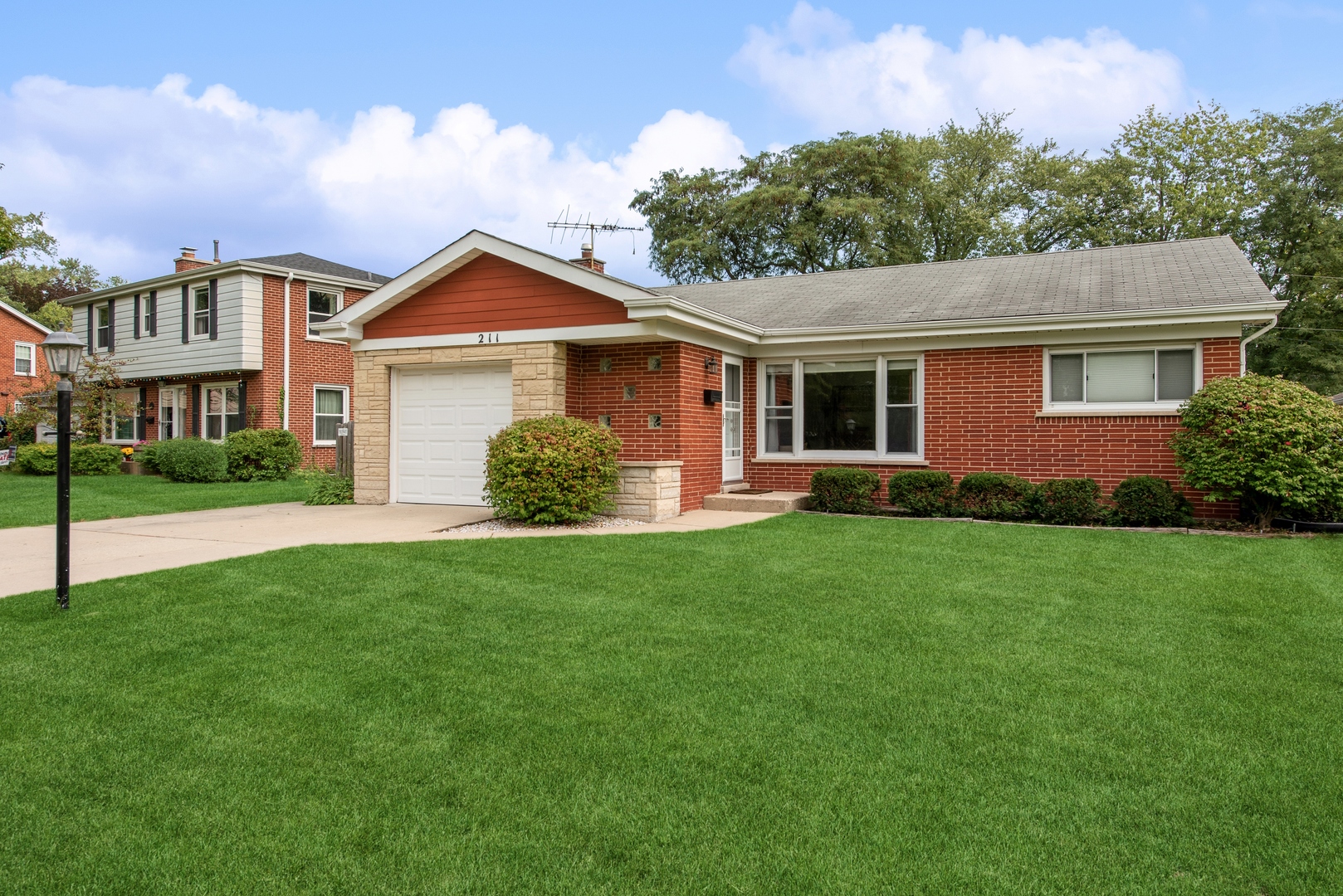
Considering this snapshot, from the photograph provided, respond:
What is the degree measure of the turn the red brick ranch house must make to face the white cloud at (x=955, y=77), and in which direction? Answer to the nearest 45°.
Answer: approximately 180°

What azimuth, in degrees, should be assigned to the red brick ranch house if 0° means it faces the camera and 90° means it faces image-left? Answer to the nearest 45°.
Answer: approximately 0°

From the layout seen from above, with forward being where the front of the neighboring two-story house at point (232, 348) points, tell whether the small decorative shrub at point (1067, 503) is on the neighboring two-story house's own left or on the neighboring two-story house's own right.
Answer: on the neighboring two-story house's own left

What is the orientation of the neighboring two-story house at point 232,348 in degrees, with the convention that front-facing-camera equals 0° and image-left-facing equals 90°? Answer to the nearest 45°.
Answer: approximately 45°

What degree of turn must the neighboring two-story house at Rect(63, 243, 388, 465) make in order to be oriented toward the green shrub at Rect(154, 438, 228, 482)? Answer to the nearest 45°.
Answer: approximately 45° to its left

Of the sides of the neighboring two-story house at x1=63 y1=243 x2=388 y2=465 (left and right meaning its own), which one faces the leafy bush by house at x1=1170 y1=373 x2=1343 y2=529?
left

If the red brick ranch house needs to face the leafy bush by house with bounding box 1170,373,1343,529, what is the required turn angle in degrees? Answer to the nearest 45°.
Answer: approximately 90° to its left
